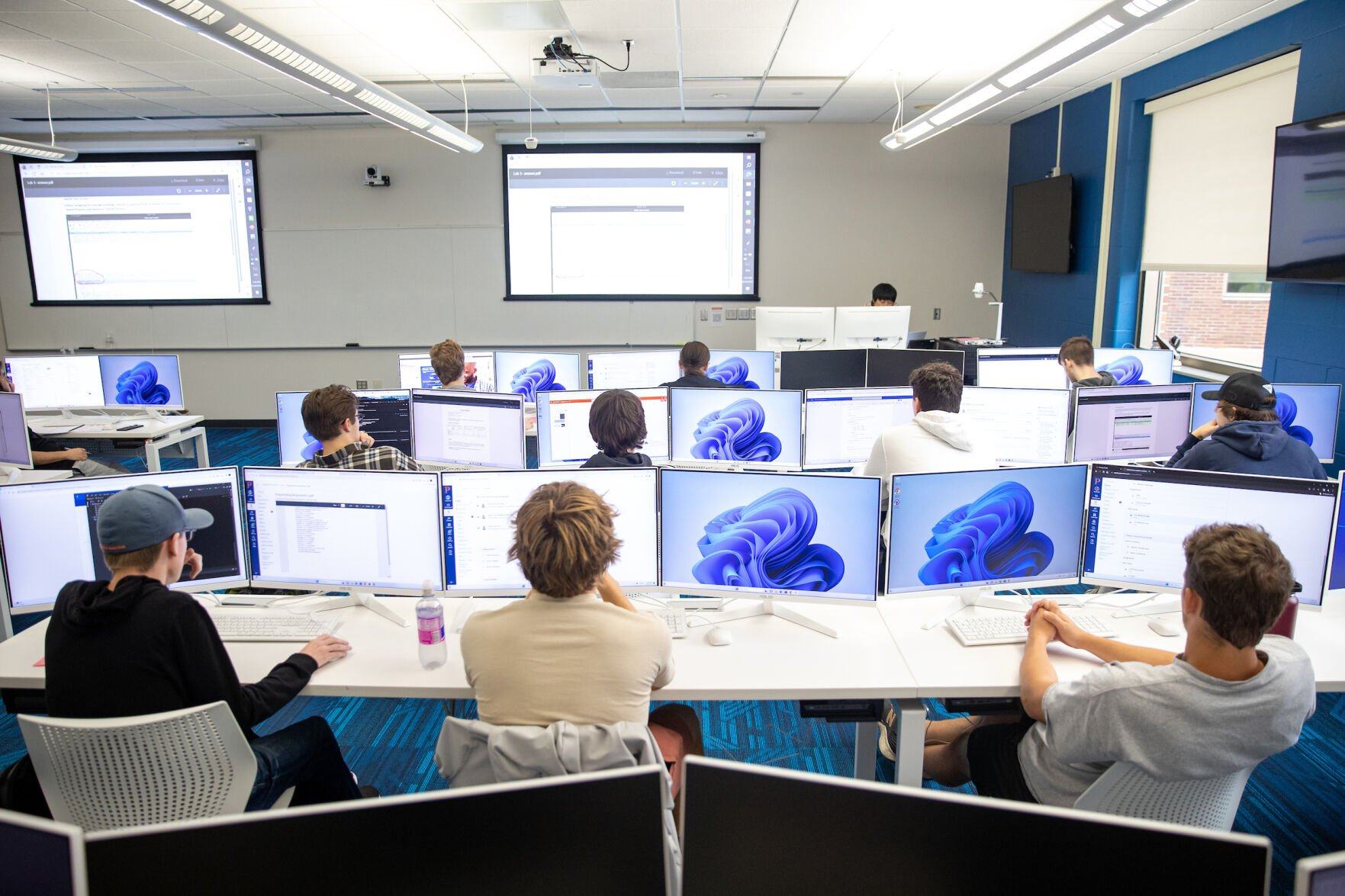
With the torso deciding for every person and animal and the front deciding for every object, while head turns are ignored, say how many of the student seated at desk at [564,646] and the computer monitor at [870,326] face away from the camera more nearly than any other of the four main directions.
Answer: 2

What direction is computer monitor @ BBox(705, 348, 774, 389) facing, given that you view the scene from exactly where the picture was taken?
facing the viewer

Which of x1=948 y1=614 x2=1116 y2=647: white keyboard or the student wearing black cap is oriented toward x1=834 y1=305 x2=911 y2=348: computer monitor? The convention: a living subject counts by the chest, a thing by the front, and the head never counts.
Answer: the student wearing black cap

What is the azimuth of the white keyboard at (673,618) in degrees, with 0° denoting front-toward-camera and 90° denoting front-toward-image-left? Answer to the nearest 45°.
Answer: approximately 0°

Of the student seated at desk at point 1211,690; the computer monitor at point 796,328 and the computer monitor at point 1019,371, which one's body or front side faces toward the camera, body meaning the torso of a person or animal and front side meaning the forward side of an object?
the computer monitor at point 1019,371

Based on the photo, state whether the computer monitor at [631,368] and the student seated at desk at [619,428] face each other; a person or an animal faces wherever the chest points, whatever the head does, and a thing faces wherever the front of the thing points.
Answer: yes

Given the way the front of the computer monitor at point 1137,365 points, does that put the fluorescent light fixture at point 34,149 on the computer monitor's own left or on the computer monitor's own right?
on the computer monitor's own right

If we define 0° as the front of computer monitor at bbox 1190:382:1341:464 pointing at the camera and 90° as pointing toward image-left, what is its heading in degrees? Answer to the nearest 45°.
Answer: approximately 0°

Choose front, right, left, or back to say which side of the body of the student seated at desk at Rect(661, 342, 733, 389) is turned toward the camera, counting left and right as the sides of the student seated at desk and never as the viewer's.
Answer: back

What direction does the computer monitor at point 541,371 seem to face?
toward the camera

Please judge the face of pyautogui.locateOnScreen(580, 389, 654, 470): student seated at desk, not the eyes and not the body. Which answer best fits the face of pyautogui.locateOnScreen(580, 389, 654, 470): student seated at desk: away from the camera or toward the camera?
away from the camera

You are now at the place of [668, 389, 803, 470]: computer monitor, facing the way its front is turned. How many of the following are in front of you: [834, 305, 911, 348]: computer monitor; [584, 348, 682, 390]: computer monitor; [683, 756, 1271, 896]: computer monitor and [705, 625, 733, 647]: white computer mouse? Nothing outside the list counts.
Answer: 2

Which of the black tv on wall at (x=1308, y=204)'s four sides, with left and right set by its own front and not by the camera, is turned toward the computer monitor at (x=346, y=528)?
front

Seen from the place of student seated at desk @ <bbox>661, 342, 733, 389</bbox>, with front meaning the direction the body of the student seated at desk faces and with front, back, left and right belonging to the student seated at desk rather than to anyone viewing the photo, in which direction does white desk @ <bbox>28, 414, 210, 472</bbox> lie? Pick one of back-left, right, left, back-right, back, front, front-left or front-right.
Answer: left

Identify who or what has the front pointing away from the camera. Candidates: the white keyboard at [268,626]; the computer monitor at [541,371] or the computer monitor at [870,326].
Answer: the computer monitor at [870,326]
